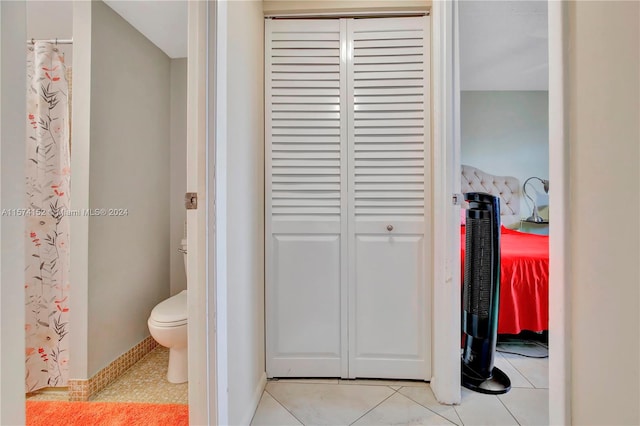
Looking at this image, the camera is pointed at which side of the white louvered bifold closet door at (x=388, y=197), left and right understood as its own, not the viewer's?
front

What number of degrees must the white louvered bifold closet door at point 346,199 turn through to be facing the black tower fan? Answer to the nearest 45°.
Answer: approximately 90° to its left

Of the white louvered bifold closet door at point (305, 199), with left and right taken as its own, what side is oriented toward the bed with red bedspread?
left

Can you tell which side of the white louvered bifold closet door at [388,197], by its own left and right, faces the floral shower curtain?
right

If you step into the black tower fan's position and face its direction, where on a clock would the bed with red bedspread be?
The bed with red bedspread is roughly at 5 o'clock from the black tower fan.

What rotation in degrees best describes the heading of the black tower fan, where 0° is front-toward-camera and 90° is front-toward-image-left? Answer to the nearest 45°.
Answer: approximately 45°

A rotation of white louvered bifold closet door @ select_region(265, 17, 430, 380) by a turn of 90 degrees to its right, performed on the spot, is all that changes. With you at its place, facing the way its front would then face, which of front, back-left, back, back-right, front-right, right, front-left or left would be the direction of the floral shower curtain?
front
